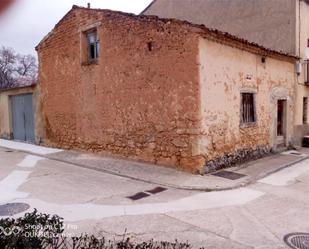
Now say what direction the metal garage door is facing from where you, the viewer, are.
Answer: facing the viewer and to the left of the viewer

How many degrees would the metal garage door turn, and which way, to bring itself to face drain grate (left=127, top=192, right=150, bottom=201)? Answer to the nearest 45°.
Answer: approximately 45° to its left

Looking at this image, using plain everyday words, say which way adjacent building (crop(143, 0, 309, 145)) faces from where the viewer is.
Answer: facing the viewer and to the right of the viewer

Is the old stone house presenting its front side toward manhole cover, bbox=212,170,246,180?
yes

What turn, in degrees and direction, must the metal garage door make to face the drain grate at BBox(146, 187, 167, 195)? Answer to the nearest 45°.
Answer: approximately 45° to its left

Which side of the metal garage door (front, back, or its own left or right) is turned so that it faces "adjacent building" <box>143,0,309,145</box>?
left

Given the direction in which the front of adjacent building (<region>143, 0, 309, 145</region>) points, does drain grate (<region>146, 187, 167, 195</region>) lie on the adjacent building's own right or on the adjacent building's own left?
on the adjacent building's own right

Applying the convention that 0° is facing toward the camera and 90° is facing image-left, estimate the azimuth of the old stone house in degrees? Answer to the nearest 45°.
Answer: approximately 315°

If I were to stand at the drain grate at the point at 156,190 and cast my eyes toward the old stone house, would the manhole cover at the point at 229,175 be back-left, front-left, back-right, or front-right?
front-right

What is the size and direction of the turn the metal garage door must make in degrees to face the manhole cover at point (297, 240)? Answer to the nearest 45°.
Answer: approximately 45° to its left

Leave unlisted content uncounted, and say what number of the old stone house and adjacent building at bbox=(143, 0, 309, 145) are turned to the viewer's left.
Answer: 0
